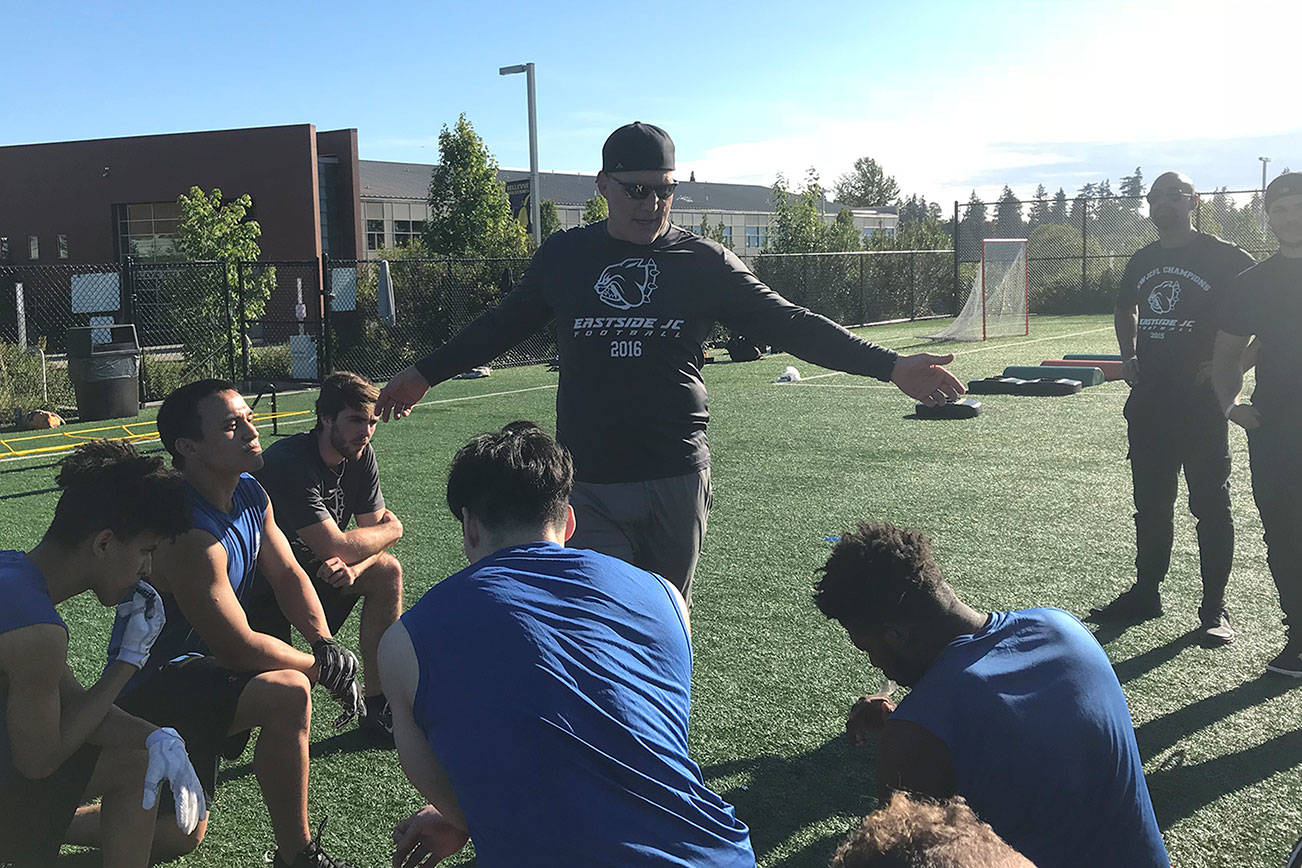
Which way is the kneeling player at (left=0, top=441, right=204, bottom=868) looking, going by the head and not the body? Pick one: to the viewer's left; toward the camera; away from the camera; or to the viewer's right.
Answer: to the viewer's right

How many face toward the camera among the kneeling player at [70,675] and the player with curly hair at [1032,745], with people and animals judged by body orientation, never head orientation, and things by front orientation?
0

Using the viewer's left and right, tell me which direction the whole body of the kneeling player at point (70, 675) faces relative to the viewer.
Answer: facing to the right of the viewer

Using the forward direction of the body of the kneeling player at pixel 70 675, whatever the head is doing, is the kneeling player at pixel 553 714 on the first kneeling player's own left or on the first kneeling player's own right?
on the first kneeling player's own right

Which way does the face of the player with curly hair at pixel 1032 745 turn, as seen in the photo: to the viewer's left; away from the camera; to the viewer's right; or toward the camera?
to the viewer's left

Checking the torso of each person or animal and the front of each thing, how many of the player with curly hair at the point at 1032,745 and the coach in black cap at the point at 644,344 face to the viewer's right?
0

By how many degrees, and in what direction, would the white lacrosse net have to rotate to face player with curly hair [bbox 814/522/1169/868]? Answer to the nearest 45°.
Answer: approximately 45° to its right

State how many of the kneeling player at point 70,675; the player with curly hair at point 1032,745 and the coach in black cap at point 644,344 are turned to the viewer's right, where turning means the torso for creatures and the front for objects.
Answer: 1

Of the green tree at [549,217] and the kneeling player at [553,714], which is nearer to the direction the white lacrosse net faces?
the kneeling player

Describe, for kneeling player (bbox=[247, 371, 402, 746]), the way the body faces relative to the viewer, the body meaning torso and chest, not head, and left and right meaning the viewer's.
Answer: facing the viewer and to the right of the viewer

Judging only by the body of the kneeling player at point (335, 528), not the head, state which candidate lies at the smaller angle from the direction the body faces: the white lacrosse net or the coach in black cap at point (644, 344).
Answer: the coach in black cap
